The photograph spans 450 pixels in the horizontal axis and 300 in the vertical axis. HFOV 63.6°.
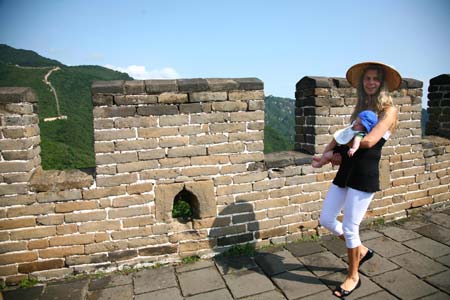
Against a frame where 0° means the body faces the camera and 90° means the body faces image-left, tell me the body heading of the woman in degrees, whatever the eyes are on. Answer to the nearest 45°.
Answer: approximately 45°
